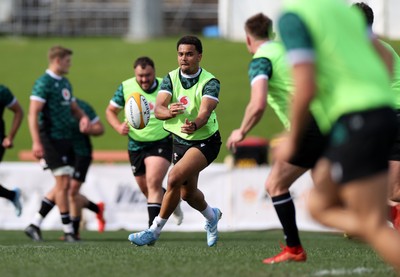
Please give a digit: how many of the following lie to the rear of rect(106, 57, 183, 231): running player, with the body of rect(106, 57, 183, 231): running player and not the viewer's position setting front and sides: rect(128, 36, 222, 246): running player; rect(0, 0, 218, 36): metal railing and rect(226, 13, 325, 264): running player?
1

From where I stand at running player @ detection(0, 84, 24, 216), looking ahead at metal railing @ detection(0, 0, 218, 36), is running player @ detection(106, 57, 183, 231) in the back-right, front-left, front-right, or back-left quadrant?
back-right

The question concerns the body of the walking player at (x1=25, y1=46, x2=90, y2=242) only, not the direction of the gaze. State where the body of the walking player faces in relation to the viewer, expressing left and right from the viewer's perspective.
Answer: facing the viewer and to the right of the viewer

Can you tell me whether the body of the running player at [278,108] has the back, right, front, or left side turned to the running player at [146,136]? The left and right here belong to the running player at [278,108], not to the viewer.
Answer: front

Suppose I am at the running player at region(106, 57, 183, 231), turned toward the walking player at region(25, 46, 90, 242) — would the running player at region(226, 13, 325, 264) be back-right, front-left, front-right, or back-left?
back-left

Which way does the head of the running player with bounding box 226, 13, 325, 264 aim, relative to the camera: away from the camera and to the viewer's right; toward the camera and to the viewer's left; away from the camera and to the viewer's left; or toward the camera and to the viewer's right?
away from the camera and to the viewer's left

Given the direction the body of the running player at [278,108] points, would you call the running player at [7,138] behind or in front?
in front

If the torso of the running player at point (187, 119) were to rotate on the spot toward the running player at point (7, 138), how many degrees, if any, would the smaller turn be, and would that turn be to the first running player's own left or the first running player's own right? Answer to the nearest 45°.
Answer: approximately 90° to the first running player's own right

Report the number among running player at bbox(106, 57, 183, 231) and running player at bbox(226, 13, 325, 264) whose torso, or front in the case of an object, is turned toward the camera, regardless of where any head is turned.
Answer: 1

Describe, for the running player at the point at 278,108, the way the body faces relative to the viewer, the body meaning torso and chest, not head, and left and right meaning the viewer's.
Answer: facing away from the viewer and to the left of the viewer

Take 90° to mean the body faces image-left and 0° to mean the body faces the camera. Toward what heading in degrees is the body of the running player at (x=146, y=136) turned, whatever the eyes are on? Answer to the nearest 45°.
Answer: approximately 0°
